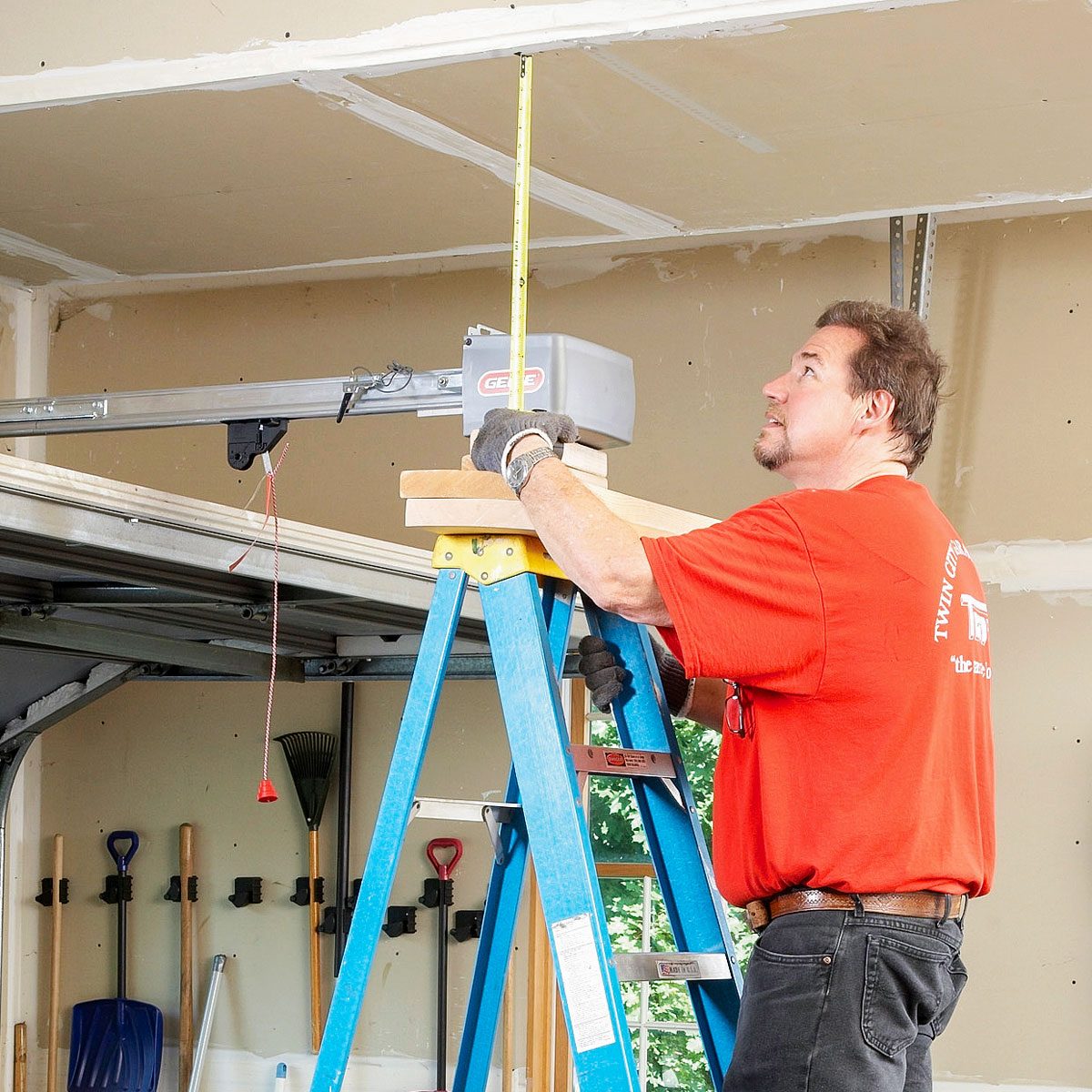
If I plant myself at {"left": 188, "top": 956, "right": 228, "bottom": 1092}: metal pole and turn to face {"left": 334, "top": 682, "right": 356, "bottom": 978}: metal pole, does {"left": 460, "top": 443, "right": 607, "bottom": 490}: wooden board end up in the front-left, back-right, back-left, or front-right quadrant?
front-right

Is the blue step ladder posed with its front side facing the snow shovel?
no

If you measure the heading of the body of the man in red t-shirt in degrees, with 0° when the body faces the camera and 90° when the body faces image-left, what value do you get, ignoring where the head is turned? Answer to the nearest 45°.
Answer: approximately 90°

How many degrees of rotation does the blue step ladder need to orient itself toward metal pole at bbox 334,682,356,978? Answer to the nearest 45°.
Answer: approximately 135° to its left

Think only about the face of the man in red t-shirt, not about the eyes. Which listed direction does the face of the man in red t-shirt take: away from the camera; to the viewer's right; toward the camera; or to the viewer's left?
to the viewer's left

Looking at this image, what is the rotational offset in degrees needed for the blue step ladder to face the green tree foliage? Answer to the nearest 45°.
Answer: approximately 135° to its left

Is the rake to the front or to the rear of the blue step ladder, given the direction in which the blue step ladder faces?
to the rear

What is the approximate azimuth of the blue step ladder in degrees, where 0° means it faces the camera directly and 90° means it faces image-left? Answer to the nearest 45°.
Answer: approximately 315°

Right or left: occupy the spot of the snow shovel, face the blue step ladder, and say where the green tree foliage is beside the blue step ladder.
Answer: left

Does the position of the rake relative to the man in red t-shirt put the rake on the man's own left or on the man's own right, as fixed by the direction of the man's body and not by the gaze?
on the man's own right

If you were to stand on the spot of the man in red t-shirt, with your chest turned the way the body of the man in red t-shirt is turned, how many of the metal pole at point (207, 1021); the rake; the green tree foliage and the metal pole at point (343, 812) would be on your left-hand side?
0

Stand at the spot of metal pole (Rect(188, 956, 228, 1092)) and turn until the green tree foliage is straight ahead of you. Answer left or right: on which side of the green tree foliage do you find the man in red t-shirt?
right

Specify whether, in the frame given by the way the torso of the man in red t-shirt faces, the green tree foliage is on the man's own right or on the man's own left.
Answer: on the man's own right
